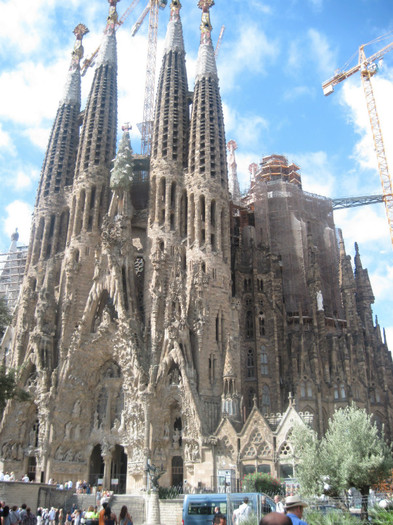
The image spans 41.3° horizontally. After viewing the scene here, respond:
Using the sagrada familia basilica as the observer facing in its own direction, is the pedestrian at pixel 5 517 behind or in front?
in front

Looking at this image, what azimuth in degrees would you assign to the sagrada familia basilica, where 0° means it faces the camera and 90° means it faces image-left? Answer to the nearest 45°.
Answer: approximately 45°

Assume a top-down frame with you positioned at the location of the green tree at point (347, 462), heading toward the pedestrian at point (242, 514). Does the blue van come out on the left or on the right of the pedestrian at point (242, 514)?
right

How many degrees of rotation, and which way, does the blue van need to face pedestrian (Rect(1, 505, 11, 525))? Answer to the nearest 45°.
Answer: approximately 135° to its right

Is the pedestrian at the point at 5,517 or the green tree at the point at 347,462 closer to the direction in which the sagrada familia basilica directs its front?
the pedestrian

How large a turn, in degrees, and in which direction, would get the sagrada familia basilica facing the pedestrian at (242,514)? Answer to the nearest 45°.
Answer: approximately 45° to its left
